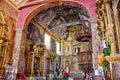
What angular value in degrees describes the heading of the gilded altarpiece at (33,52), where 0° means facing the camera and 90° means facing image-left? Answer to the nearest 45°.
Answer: approximately 315°

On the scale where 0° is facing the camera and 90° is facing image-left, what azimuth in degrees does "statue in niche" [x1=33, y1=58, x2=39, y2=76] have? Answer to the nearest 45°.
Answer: approximately 315°

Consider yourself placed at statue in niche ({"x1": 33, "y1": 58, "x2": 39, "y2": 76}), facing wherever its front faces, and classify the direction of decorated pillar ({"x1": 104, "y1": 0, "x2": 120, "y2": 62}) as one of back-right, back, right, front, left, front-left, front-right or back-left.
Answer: front-right

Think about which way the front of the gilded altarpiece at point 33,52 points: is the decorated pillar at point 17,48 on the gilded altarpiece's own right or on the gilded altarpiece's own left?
on the gilded altarpiece's own right

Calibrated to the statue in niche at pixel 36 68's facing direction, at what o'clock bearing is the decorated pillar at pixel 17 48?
The decorated pillar is roughly at 2 o'clock from the statue in niche.
